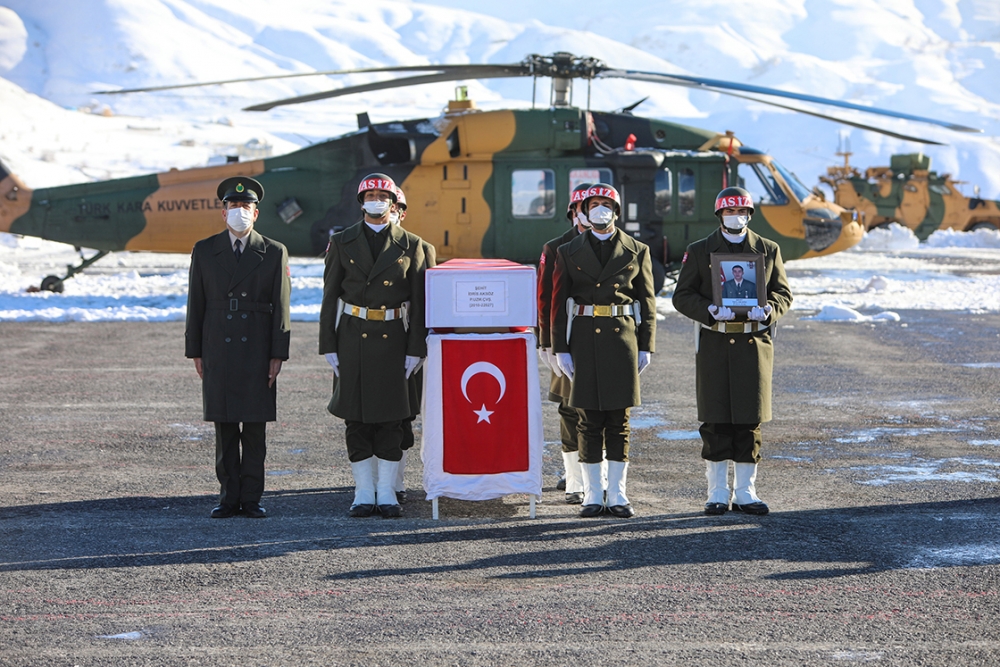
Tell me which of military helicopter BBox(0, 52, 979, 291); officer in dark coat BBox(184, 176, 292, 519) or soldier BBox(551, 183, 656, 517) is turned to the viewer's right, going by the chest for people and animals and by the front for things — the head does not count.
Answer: the military helicopter

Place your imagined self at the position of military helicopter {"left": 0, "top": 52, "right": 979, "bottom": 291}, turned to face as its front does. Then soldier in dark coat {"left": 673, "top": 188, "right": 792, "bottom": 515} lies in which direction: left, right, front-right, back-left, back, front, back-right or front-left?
right

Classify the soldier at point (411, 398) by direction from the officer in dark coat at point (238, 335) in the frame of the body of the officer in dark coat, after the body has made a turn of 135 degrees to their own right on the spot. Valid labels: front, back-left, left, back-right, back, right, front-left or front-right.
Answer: back-right

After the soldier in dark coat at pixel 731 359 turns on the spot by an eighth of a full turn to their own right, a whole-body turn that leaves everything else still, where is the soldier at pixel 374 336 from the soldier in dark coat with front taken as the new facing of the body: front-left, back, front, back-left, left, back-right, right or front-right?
front-right

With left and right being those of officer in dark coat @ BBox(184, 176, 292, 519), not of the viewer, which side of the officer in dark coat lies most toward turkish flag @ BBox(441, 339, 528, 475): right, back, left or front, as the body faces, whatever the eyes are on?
left

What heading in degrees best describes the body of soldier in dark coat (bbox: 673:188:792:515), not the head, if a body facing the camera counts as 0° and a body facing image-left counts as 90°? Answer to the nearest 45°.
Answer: approximately 0°

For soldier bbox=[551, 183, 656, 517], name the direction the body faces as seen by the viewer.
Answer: toward the camera

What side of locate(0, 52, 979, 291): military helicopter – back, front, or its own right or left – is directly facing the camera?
right

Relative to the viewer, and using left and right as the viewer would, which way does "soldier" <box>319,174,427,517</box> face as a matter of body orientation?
facing the viewer

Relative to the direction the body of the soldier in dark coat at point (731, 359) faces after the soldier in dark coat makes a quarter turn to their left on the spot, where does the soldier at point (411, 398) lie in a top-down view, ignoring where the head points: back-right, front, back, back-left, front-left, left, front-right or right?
back

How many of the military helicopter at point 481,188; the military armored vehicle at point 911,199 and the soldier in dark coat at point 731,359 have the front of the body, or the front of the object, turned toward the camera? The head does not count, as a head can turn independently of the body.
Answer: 1

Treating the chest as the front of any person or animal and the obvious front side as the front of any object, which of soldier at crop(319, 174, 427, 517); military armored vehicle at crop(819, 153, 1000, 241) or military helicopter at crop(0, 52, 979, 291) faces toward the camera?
the soldier
